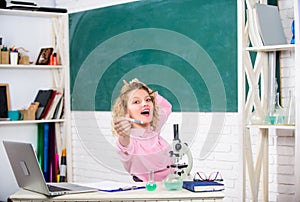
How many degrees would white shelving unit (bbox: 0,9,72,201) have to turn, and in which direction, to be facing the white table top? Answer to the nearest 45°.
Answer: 0° — it already faces it

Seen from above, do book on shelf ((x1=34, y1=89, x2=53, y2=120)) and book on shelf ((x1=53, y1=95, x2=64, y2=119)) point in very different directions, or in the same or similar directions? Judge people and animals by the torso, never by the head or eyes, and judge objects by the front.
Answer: same or similar directions

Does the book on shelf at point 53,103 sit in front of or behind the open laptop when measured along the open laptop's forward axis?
in front

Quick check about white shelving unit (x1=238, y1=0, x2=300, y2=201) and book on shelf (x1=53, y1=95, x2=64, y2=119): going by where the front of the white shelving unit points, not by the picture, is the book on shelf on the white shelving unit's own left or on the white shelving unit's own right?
on the white shelving unit's own right

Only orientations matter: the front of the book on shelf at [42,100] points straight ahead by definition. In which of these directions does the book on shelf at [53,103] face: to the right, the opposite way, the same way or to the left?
the same way

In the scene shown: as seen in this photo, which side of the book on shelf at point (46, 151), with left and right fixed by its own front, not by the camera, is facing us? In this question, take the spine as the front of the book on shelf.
front

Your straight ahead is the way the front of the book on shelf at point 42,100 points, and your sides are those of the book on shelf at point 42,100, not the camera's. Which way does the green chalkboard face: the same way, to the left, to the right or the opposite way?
the same way

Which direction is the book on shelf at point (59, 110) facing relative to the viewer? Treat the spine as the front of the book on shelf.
toward the camera

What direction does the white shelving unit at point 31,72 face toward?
toward the camera

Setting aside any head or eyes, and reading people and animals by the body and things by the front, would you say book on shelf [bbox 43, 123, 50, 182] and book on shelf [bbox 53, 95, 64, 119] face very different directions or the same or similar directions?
same or similar directions

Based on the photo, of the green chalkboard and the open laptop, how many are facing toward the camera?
1
